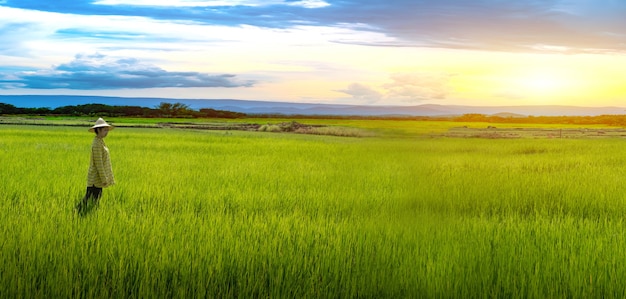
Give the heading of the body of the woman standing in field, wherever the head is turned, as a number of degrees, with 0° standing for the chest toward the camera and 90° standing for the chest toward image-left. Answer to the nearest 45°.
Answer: approximately 270°
